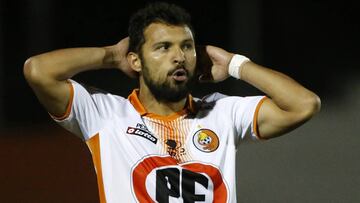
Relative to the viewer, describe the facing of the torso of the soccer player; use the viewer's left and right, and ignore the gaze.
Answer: facing the viewer

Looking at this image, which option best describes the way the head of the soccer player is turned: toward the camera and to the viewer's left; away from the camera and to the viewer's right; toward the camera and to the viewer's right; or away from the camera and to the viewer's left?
toward the camera and to the viewer's right
